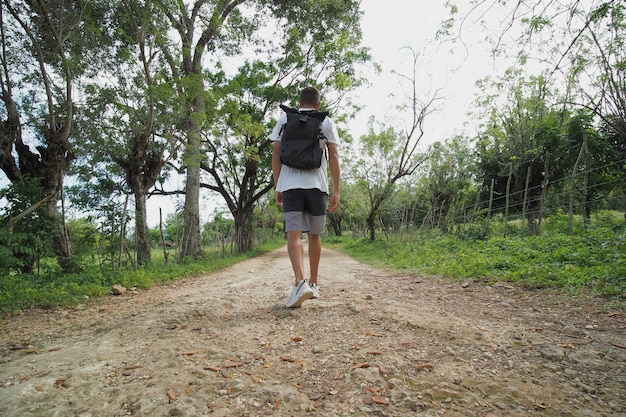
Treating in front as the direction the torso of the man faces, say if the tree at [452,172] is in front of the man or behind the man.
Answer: in front

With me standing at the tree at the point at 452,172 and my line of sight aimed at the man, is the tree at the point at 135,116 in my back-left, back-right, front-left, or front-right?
front-right

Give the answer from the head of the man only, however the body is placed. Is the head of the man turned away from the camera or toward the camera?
away from the camera

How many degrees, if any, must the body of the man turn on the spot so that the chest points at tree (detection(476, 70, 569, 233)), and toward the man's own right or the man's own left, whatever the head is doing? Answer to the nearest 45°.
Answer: approximately 45° to the man's own right

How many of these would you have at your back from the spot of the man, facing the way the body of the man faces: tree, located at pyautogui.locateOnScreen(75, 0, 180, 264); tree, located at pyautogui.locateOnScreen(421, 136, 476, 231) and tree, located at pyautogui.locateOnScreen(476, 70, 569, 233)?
0

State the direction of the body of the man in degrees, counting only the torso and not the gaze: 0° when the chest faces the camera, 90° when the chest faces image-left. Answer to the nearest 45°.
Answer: approximately 180°

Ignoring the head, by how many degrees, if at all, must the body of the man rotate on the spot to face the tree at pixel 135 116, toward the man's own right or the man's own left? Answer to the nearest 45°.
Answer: approximately 45° to the man's own left
